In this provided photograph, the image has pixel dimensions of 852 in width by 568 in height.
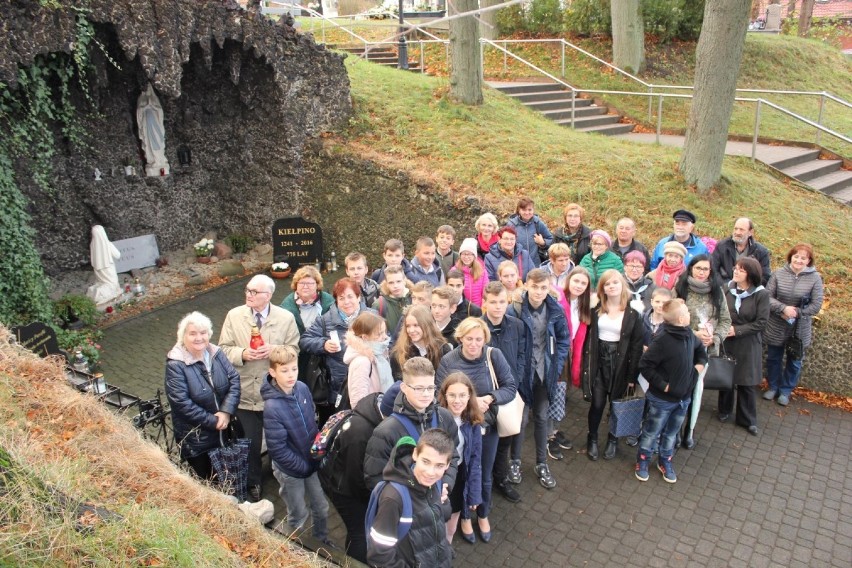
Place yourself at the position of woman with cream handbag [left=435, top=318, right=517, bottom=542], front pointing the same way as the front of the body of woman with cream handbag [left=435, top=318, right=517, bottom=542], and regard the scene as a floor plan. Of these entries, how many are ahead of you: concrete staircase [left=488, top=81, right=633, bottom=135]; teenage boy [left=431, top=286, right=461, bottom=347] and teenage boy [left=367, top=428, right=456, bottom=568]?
1

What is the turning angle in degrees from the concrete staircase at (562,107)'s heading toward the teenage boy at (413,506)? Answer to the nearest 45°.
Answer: approximately 45° to its right

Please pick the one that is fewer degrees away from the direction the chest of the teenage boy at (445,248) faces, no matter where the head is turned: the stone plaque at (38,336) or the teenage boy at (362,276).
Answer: the teenage boy

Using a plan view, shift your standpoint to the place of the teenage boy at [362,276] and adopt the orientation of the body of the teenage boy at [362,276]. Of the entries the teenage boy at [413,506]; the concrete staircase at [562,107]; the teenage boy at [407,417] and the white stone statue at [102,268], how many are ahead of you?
2

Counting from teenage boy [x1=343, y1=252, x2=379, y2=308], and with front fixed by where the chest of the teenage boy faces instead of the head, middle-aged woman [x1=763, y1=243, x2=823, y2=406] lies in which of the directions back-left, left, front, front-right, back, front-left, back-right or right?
left

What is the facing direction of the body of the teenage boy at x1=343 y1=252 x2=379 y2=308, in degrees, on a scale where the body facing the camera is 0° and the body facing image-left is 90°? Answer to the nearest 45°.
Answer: approximately 0°

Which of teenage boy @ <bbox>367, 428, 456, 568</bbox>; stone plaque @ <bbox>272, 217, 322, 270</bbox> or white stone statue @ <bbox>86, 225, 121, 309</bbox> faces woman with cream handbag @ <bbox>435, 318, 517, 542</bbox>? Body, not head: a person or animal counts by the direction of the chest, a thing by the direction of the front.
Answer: the stone plaque

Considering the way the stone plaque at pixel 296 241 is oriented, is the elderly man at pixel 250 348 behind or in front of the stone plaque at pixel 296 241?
in front

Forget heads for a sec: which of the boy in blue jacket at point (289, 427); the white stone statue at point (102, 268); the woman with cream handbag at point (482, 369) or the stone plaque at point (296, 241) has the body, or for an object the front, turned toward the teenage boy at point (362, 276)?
the stone plaque

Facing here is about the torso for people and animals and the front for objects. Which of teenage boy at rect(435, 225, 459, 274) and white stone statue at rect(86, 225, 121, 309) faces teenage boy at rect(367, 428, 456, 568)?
teenage boy at rect(435, 225, 459, 274)
